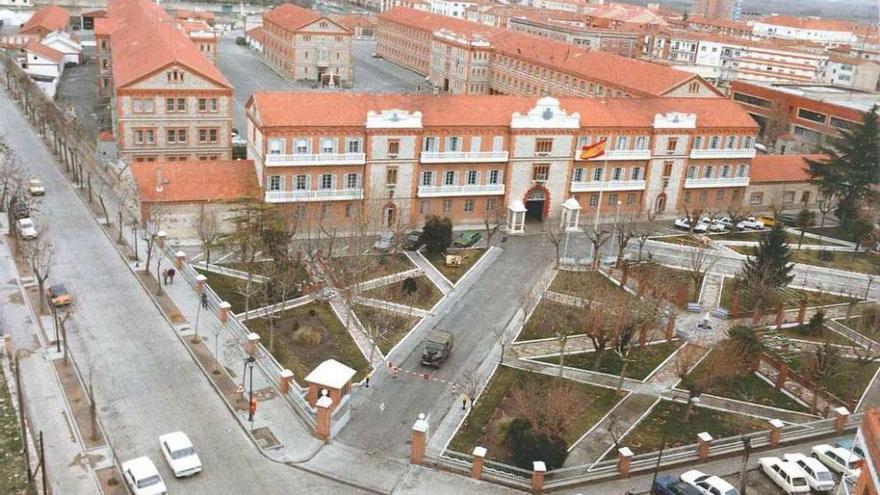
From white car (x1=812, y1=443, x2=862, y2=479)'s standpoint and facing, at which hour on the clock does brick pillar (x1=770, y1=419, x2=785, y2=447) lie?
The brick pillar is roughly at 11 o'clock from the white car.

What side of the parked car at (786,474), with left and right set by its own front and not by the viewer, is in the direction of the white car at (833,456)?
right

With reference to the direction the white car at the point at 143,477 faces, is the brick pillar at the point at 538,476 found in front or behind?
in front

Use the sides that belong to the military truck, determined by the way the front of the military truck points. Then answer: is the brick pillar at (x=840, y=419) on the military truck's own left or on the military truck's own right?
on the military truck's own left

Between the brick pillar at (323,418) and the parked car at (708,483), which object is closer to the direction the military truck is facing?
the brick pillar

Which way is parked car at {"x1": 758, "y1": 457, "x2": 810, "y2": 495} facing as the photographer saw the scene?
facing away from the viewer and to the left of the viewer

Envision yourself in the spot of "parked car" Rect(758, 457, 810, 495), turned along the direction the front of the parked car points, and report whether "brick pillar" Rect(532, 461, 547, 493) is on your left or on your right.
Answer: on your left

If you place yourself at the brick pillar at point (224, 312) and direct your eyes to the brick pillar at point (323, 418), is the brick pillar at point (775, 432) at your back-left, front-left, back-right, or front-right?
front-left

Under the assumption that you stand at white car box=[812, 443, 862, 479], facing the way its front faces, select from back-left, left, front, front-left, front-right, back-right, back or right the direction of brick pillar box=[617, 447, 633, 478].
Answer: left

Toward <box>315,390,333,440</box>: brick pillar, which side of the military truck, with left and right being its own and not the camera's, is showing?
front

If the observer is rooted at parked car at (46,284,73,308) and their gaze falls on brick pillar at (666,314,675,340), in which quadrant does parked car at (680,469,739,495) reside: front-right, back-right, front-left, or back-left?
front-right

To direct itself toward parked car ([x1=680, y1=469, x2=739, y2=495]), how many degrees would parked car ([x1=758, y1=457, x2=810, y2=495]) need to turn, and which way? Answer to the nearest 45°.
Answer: approximately 90° to its left

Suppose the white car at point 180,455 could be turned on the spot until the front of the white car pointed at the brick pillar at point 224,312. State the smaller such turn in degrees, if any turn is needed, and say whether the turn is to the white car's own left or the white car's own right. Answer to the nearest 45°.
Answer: approximately 135° to the white car's own left

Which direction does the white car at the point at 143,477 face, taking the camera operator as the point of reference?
facing the viewer and to the right of the viewer

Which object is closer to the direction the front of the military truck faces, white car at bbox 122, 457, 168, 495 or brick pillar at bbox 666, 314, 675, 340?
the white car
